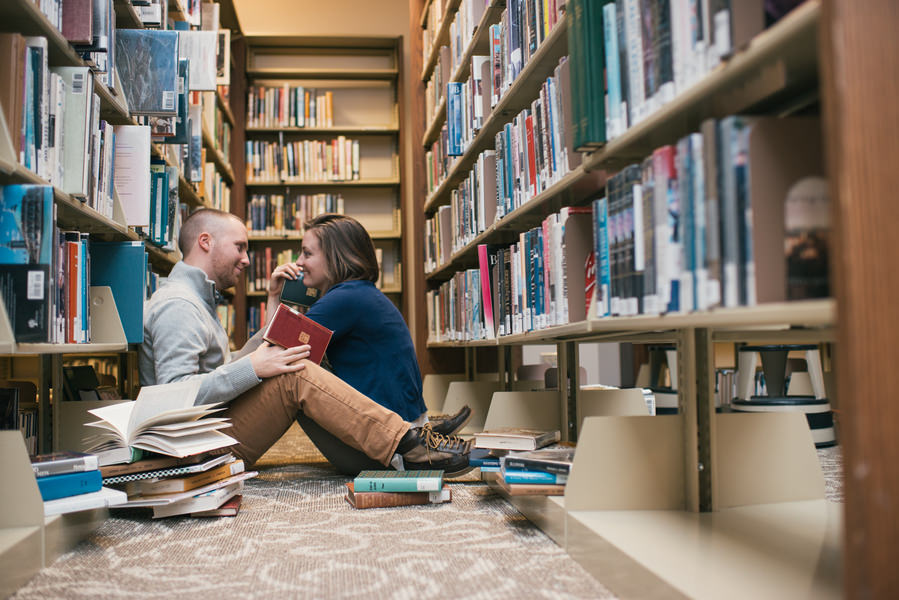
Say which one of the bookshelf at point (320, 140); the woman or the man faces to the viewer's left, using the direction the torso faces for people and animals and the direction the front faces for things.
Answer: the woman

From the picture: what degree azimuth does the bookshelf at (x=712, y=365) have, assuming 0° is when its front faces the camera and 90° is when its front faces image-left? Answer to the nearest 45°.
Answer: approximately 45°

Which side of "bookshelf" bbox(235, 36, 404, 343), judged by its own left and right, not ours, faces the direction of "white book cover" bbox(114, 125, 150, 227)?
front

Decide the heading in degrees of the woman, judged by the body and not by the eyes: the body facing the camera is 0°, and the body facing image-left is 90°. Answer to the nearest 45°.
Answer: approximately 90°

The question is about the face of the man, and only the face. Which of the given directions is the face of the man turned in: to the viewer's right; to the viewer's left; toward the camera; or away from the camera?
to the viewer's right

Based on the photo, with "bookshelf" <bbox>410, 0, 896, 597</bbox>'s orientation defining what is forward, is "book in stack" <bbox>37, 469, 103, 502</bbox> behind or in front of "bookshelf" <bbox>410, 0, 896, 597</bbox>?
in front

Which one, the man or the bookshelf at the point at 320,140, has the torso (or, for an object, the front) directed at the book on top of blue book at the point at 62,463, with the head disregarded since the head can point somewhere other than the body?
the bookshelf

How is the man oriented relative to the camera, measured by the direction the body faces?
to the viewer's right

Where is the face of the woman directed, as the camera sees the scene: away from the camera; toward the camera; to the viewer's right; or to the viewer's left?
to the viewer's left

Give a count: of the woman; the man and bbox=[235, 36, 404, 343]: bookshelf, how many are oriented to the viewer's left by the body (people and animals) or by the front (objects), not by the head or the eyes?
1

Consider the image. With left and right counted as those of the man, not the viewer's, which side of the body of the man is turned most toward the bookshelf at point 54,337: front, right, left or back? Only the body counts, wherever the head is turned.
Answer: back

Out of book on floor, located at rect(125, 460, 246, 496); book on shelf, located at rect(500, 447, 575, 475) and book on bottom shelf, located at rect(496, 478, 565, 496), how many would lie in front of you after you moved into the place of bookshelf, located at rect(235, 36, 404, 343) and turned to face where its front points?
3
